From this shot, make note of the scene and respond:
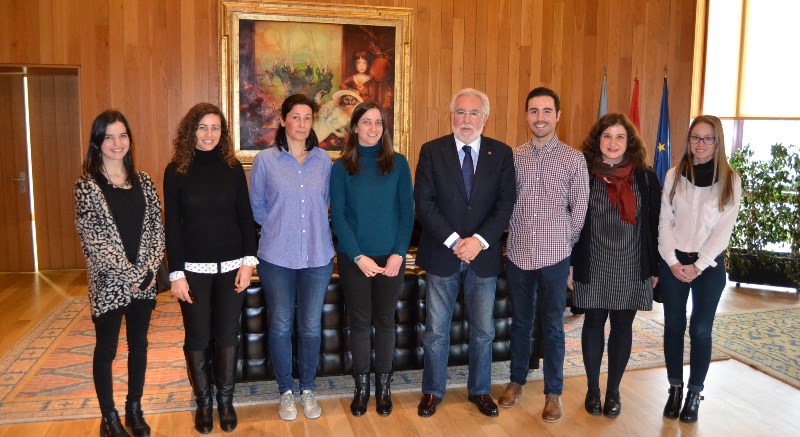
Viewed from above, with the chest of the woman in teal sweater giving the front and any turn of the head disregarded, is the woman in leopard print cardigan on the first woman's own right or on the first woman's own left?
on the first woman's own right

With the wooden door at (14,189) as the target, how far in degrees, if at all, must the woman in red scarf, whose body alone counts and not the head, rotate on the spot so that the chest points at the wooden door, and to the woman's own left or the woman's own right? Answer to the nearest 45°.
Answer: approximately 90° to the woman's own right

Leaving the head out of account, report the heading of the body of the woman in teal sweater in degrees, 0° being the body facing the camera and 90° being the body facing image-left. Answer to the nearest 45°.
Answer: approximately 0°
